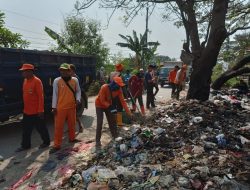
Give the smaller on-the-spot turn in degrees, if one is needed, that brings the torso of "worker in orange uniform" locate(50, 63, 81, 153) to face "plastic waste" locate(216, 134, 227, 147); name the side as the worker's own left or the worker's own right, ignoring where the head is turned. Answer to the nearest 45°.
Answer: approximately 45° to the worker's own left

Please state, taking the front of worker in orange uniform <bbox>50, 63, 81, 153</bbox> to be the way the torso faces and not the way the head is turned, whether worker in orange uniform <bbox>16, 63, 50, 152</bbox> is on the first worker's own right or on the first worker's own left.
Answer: on the first worker's own right

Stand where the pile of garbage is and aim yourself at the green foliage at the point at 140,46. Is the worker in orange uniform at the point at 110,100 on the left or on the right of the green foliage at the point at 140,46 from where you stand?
left

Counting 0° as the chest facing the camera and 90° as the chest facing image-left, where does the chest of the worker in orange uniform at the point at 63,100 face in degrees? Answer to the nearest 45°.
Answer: approximately 0°

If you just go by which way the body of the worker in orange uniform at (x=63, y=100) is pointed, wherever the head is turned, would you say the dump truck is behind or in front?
behind

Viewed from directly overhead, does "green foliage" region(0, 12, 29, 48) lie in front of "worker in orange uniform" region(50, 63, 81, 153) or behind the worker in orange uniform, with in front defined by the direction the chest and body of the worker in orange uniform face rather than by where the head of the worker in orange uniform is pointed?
behind

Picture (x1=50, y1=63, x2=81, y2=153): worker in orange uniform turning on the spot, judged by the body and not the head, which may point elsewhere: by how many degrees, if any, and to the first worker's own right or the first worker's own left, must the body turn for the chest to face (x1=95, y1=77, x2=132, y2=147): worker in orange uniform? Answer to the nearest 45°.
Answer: approximately 90° to the first worker's own left

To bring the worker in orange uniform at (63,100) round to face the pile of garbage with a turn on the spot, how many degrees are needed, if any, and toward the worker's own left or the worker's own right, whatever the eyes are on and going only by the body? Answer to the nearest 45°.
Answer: approximately 45° to the worker's own left

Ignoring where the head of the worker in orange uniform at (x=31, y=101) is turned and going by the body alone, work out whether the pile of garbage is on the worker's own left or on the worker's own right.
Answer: on the worker's own left

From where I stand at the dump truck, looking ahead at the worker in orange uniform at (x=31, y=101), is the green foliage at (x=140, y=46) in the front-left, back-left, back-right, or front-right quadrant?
back-left
